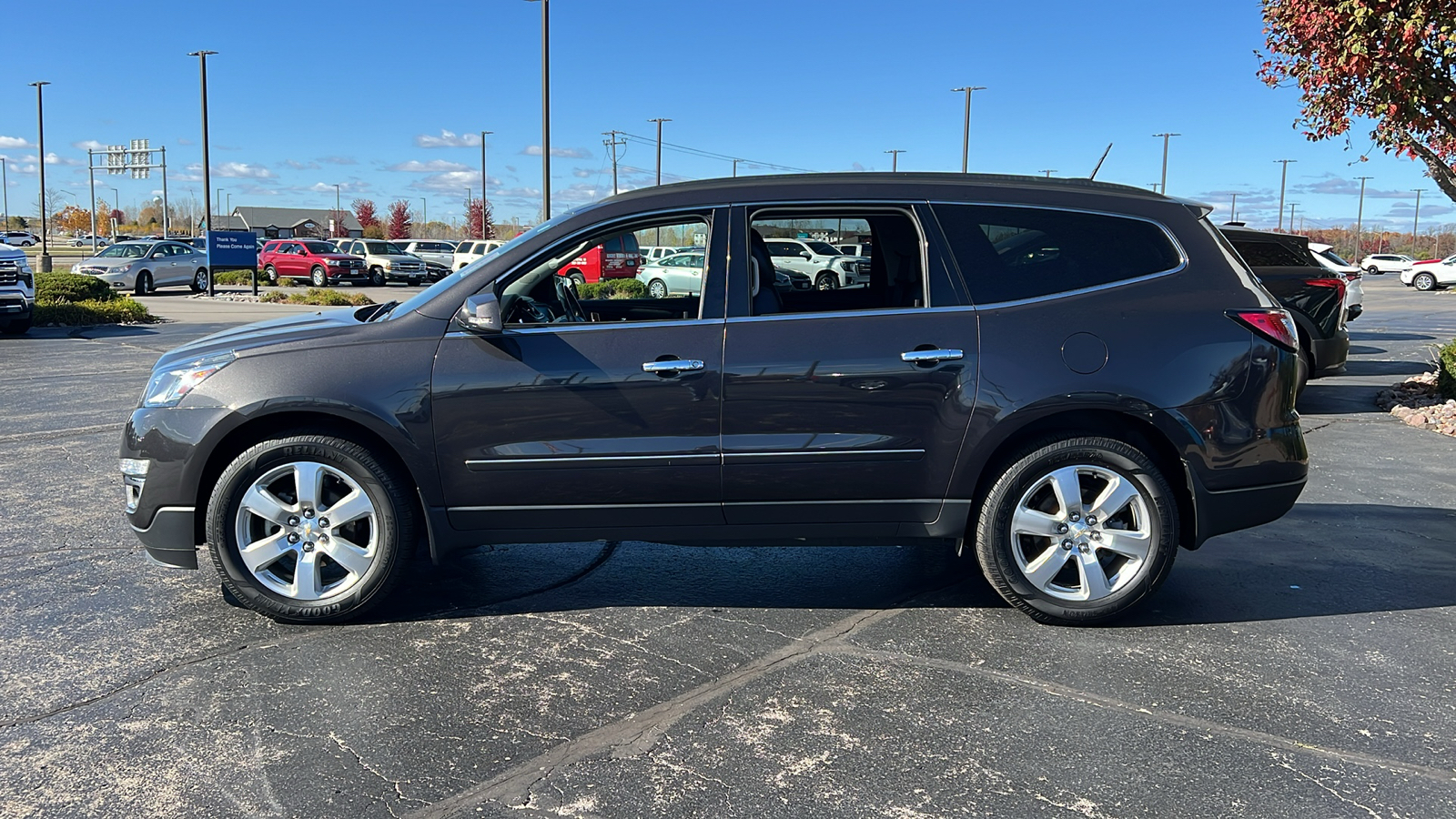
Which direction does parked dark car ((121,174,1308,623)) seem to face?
to the viewer's left

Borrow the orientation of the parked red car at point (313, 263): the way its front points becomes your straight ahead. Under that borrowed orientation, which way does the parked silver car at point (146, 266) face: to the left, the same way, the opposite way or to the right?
to the right

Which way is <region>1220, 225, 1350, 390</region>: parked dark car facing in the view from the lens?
facing away from the viewer and to the left of the viewer

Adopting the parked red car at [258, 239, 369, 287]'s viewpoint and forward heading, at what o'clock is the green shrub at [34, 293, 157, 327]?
The green shrub is roughly at 2 o'clock from the parked red car.

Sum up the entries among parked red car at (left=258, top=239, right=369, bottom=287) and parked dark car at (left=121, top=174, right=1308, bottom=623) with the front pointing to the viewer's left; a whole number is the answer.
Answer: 1

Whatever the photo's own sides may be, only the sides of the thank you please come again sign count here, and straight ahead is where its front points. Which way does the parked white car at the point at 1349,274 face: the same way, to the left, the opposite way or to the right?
the opposite way

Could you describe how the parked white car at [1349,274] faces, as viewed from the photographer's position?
facing away from the viewer and to the left of the viewer

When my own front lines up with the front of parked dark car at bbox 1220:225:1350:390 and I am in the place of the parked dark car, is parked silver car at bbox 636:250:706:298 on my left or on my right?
on my left

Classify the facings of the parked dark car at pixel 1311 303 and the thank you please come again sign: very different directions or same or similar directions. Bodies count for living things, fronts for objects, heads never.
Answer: very different directions
